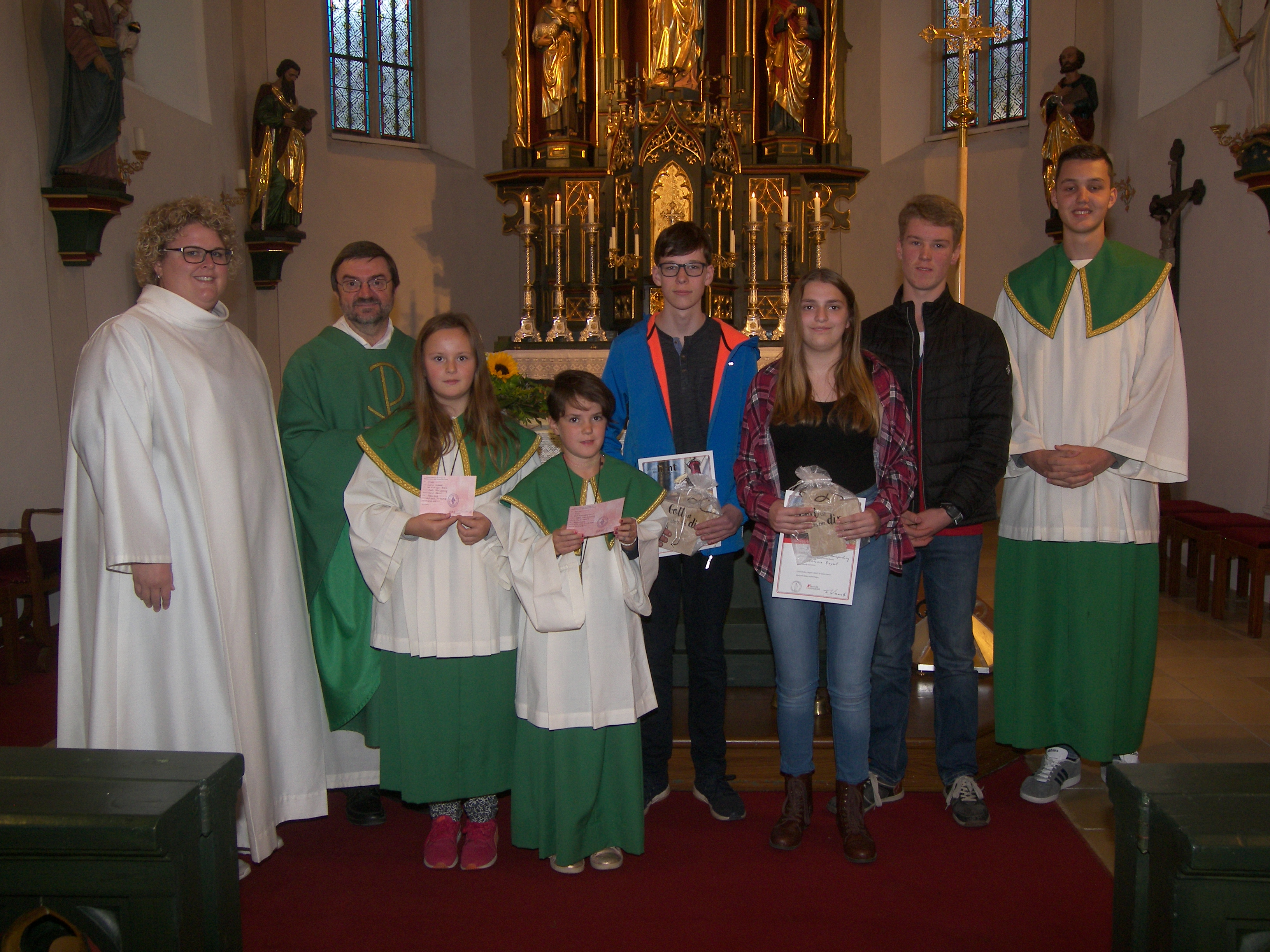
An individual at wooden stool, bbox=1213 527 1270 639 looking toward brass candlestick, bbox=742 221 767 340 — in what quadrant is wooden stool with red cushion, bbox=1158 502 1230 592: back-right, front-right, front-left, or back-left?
front-right

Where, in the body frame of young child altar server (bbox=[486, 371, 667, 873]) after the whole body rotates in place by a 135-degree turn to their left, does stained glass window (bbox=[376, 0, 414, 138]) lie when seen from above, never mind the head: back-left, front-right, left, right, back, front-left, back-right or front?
front-left

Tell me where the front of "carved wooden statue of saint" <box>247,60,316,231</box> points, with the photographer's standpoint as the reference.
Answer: facing the viewer and to the right of the viewer

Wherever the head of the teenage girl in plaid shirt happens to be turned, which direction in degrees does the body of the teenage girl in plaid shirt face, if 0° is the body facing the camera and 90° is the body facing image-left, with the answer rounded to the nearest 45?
approximately 0°

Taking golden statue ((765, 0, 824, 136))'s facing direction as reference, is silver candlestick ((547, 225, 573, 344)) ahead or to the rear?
ahead

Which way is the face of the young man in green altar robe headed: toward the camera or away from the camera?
toward the camera

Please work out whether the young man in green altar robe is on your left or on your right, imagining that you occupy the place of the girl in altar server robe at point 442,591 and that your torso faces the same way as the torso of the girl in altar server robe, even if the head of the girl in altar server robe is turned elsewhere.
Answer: on your left

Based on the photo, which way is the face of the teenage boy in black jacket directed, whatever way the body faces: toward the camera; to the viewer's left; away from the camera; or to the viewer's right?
toward the camera

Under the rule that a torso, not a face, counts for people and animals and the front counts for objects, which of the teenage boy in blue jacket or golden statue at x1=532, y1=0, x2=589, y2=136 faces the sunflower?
the golden statue

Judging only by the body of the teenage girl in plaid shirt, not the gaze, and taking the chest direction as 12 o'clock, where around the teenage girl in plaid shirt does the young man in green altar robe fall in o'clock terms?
The young man in green altar robe is roughly at 8 o'clock from the teenage girl in plaid shirt.

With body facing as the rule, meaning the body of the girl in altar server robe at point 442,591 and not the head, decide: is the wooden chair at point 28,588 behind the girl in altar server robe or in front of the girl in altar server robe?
behind

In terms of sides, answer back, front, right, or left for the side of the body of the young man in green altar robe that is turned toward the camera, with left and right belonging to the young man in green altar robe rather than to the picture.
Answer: front

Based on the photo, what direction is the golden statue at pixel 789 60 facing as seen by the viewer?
toward the camera

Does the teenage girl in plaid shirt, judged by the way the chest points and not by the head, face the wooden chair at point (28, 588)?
no

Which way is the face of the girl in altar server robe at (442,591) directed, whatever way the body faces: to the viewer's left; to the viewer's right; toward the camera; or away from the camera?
toward the camera

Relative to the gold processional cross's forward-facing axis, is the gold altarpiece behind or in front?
behind

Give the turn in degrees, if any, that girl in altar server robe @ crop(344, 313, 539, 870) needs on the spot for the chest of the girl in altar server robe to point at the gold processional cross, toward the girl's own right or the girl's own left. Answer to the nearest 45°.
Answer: approximately 135° to the girl's own left

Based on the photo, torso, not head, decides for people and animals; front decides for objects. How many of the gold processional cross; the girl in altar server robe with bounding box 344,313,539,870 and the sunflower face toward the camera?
3

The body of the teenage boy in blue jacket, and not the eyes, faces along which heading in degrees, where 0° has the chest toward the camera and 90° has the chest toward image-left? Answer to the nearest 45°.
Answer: approximately 0°

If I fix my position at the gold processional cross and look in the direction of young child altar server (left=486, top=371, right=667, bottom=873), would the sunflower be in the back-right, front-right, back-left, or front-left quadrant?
front-right

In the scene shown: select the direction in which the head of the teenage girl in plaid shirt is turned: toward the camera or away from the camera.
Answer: toward the camera
